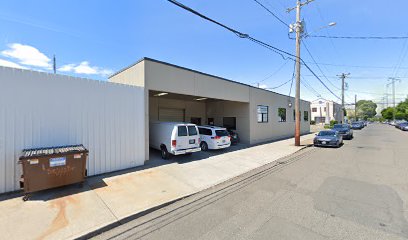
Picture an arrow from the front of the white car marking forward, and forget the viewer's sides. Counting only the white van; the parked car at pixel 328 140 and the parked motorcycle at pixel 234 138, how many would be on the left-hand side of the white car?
1

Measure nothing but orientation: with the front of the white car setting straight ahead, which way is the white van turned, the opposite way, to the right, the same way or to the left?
the same way

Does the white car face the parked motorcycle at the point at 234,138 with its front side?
no

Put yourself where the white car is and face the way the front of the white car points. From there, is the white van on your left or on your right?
on your left

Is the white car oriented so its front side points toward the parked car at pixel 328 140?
no

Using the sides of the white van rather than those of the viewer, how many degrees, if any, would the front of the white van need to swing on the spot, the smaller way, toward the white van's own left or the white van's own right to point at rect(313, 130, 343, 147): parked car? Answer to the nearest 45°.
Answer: approximately 135° to the white van's own right

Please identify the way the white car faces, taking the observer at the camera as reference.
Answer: facing away from the viewer and to the left of the viewer

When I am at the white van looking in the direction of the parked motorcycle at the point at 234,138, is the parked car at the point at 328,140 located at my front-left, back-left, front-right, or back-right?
front-right

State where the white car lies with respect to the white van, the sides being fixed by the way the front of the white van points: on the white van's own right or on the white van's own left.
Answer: on the white van's own right

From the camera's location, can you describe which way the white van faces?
facing away from the viewer and to the left of the viewer

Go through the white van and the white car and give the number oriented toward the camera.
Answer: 0

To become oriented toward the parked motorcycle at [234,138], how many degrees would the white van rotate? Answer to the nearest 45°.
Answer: approximately 90° to its right
